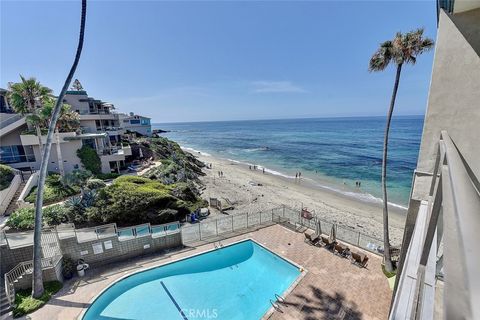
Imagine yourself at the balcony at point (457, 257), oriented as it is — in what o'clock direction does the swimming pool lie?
The swimming pool is roughly at 1 o'clock from the balcony.

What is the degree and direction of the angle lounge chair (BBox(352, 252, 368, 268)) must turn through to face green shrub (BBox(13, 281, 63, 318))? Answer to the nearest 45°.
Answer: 0° — it already faces it

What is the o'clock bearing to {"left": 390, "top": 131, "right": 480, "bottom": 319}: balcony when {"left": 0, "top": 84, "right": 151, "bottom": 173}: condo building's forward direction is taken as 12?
The balcony is roughly at 1 o'clock from the condo building.

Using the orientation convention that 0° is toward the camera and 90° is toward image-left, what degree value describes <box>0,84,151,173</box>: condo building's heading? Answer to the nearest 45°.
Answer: approximately 315°

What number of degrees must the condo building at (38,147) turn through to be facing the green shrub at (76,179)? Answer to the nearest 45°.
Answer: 0° — it already faces it

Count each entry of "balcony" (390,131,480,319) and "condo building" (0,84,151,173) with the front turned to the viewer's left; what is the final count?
1

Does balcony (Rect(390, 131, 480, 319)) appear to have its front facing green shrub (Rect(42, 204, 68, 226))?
yes

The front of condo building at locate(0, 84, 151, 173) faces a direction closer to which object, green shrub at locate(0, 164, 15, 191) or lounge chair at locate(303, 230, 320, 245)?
the lounge chair

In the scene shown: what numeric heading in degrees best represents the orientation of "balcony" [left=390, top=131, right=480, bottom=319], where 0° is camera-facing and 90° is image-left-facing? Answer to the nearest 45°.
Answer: approximately 90°
